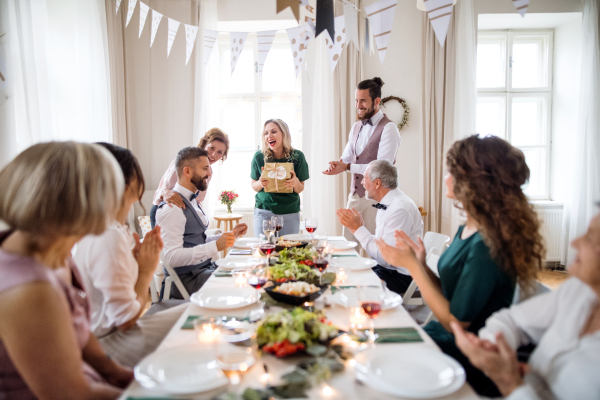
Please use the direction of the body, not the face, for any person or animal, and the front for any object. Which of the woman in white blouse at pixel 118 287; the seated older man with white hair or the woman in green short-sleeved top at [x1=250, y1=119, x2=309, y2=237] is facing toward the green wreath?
the woman in white blouse

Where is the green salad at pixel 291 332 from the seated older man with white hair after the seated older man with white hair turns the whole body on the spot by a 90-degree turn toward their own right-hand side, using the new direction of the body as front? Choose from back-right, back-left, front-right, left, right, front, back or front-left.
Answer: back

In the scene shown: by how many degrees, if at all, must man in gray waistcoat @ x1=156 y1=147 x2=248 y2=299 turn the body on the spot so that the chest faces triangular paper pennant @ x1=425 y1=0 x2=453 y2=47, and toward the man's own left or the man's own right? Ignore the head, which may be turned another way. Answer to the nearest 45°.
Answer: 0° — they already face it

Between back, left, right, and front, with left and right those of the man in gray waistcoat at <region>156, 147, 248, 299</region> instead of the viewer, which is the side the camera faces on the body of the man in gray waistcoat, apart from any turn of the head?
right

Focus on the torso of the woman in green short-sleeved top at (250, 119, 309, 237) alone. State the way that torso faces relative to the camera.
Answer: toward the camera

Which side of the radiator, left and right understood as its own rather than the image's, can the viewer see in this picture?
front

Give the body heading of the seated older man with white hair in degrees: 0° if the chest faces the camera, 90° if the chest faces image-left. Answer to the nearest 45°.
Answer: approximately 90°

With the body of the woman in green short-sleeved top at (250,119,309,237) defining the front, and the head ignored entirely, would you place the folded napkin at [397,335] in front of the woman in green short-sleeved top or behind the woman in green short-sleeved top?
in front

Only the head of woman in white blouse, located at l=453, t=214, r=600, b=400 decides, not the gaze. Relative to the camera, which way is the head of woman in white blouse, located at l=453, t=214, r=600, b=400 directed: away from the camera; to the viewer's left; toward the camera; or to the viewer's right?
to the viewer's left

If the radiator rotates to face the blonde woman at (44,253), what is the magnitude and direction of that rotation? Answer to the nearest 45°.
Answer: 0° — it already faces them
